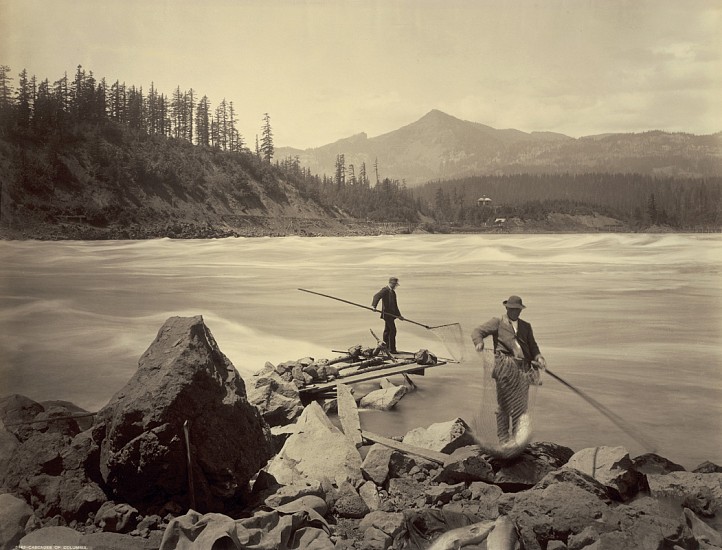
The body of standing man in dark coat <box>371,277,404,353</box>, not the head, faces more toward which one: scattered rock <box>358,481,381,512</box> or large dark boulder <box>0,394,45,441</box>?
the scattered rock

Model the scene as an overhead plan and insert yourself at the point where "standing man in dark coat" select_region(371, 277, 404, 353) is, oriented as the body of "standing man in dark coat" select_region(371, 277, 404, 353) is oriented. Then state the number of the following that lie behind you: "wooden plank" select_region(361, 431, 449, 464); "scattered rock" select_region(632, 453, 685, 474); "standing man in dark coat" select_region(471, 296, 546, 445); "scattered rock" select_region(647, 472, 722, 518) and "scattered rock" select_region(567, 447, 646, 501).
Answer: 0

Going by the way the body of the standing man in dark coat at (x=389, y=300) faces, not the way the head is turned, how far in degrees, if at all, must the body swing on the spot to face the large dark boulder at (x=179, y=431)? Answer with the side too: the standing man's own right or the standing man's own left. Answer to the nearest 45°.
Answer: approximately 90° to the standing man's own right

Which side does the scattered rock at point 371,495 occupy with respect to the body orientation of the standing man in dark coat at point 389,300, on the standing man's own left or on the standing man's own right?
on the standing man's own right

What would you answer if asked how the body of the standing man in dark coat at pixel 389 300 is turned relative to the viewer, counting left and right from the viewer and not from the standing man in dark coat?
facing the viewer and to the right of the viewer

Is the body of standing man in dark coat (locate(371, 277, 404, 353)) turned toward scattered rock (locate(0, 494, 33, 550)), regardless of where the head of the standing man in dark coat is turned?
no

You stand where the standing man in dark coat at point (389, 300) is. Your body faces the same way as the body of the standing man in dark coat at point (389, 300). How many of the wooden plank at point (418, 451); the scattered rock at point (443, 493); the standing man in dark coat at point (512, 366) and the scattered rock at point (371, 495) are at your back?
0

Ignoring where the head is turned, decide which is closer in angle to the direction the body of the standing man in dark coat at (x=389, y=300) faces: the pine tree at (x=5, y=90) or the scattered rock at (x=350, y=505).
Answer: the scattered rock

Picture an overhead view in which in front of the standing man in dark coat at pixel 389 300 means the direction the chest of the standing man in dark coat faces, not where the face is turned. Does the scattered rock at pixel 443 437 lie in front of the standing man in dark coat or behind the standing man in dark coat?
in front

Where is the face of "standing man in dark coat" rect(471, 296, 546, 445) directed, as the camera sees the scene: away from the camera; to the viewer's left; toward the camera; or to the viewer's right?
toward the camera

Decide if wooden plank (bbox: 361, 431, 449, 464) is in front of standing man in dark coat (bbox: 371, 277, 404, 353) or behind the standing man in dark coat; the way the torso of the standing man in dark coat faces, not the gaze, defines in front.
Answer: in front

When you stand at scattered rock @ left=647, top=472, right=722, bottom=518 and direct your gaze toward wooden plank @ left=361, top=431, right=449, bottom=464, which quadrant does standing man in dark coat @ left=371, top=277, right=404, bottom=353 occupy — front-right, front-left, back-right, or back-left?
front-right
